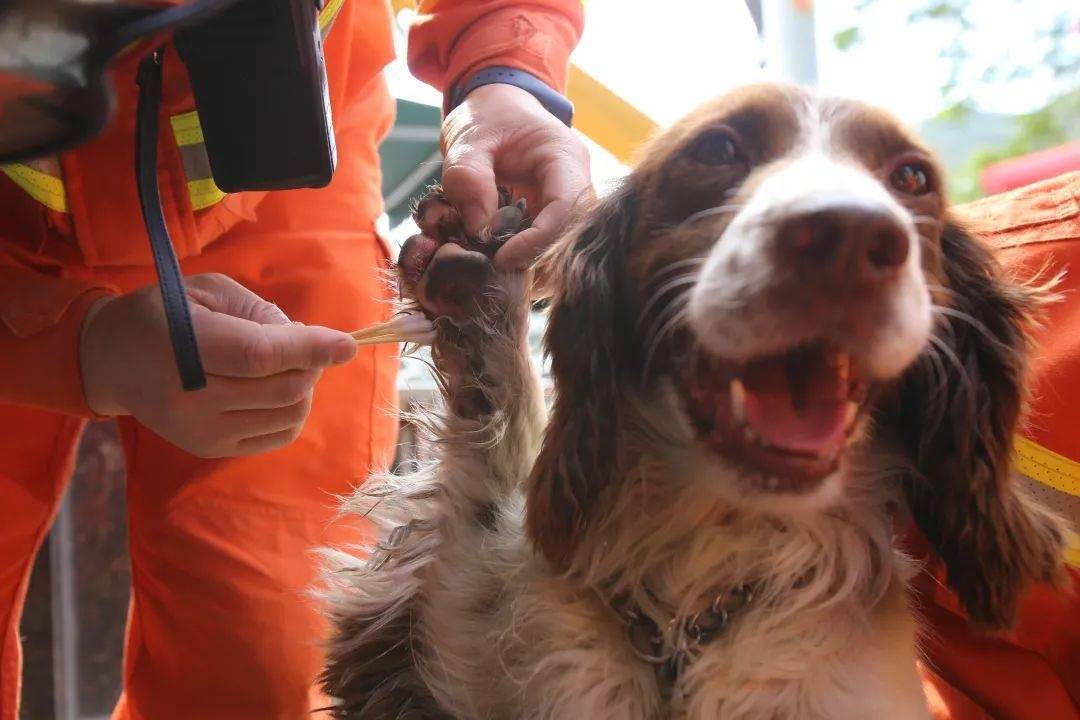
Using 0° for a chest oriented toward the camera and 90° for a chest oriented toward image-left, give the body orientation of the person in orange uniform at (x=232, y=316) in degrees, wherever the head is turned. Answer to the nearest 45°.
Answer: approximately 315°

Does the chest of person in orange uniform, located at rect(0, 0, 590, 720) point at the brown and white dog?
yes

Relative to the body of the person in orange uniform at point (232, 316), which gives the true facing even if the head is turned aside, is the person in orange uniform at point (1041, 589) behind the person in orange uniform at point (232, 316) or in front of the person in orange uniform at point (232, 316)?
in front
